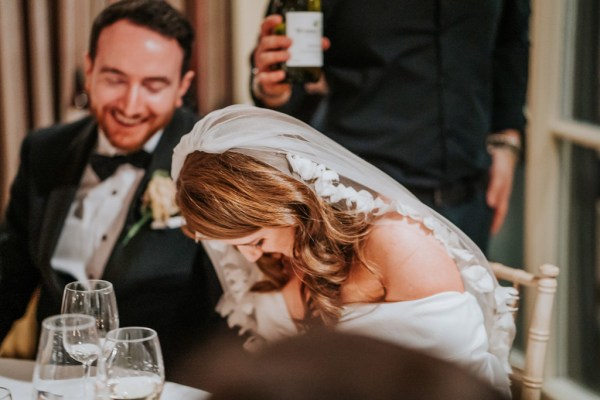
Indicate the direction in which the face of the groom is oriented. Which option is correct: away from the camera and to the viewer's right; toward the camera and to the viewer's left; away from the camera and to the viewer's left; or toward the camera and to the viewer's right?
toward the camera and to the viewer's right

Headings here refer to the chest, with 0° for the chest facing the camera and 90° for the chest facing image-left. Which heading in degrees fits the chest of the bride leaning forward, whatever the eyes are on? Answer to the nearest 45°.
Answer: approximately 45°

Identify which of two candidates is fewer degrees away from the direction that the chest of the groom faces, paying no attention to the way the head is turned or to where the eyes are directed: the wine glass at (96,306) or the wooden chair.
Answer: the wine glass

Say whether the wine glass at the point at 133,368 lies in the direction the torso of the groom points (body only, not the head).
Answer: yes

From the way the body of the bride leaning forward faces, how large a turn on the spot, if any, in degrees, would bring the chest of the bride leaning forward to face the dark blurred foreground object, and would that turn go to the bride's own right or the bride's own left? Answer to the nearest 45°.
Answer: approximately 45° to the bride's own left

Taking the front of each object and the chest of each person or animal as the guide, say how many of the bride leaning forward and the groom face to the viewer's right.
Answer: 0

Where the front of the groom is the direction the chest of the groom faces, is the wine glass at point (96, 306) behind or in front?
in front

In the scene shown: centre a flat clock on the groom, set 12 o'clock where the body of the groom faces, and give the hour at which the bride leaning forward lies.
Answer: The bride leaning forward is roughly at 11 o'clock from the groom.

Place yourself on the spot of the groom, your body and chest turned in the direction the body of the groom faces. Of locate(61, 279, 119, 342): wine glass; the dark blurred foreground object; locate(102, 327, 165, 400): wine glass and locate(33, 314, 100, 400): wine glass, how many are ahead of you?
4

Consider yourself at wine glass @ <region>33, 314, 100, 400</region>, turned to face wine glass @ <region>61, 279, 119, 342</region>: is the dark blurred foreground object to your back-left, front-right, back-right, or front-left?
back-right
